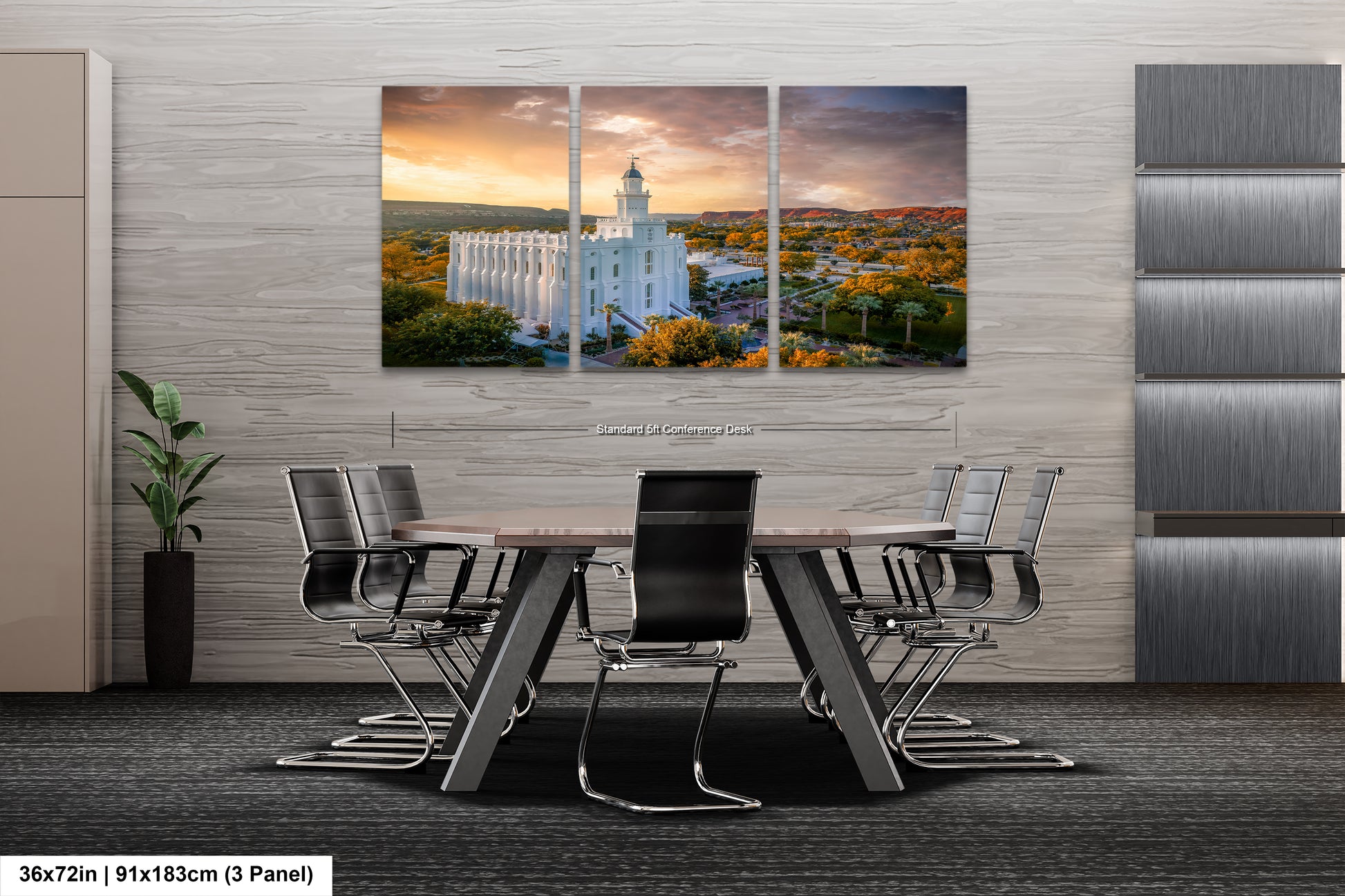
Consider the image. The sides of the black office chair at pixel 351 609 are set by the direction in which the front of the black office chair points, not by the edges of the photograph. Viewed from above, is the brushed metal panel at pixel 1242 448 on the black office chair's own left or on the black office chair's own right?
on the black office chair's own left

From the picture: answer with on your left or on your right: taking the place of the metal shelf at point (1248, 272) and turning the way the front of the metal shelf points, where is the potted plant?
on your right

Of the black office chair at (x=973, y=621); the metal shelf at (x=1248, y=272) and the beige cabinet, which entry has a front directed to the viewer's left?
the black office chair

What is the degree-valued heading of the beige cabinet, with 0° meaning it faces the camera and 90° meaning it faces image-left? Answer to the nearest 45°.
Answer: approximately 0°

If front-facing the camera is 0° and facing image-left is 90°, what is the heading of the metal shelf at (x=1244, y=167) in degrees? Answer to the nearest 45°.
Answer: approximately 0°

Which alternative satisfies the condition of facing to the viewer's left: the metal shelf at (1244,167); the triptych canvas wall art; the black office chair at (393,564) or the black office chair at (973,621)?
the black office chair at (973,621)

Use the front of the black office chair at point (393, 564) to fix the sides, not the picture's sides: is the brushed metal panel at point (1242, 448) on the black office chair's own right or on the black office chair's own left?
on the black office chair's own left

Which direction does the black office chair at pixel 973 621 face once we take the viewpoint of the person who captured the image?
facing to the left of the viewer
